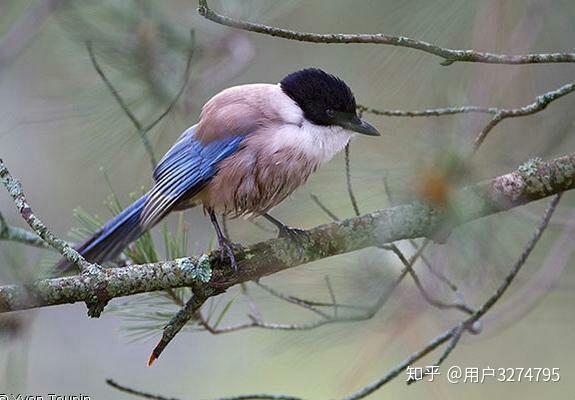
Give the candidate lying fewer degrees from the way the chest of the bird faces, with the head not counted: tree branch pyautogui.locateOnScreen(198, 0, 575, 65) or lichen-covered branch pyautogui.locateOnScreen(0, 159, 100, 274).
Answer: the tree branch

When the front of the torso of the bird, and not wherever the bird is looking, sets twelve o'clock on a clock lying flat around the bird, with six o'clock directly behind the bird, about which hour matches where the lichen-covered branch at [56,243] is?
The lichen-covered branch is roughly at 4 o'clock from the bird.

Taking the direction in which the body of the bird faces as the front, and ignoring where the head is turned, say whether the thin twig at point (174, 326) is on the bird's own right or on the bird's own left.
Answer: on the bird's own right

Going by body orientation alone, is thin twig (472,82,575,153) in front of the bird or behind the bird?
in front

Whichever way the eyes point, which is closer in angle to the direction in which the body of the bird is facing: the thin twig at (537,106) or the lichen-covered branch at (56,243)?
the thin twig

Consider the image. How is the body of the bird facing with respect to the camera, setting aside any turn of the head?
to the viewer's right
